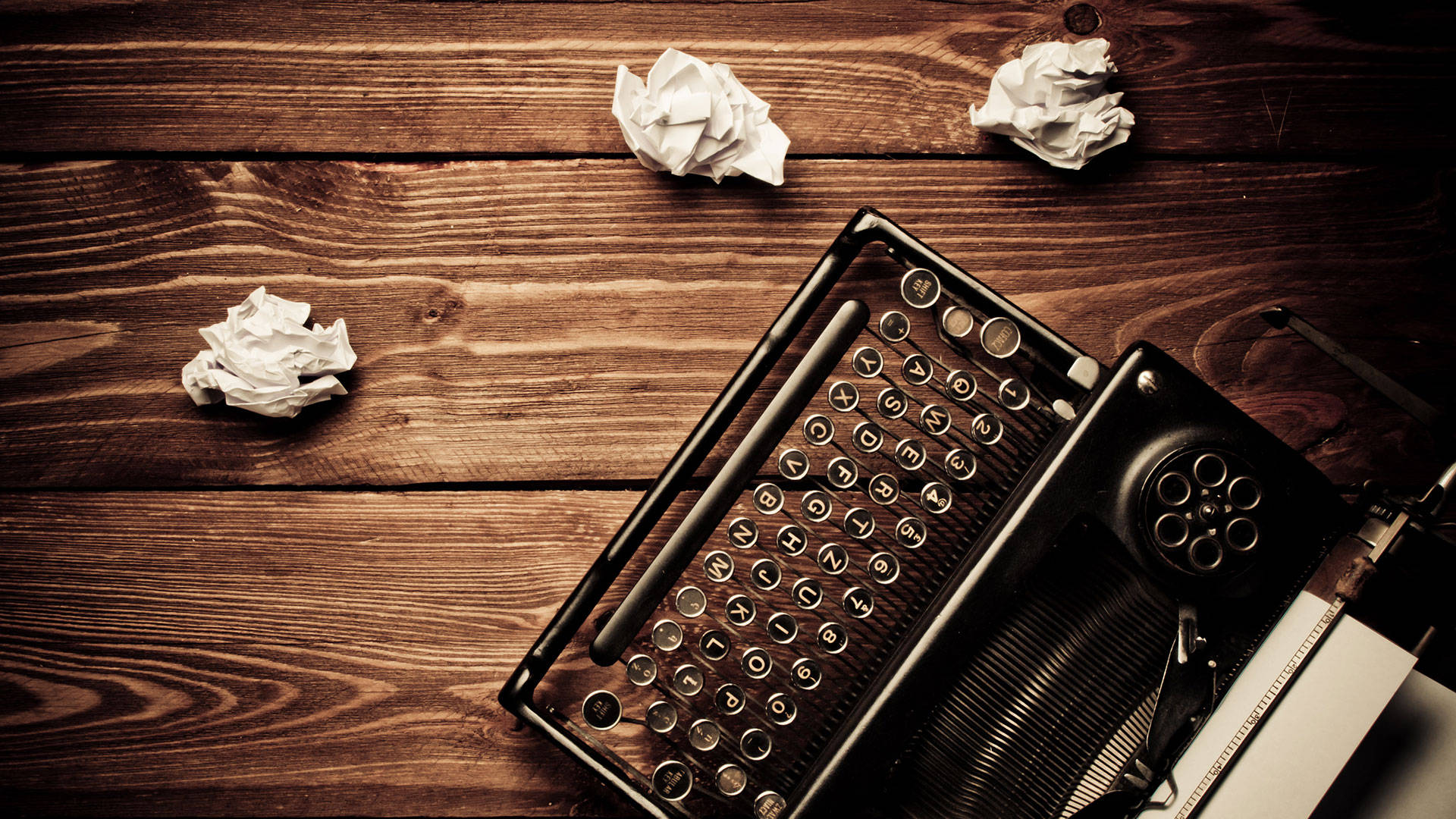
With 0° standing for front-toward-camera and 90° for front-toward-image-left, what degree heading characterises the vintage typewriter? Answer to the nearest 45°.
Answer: approximately 135°
